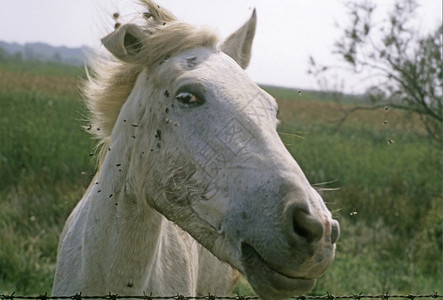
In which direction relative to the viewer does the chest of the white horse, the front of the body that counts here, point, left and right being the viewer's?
facing the viewer and to the right of the viewer
